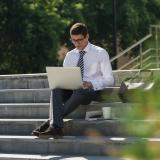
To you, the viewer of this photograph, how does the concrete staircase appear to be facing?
facing the viewer

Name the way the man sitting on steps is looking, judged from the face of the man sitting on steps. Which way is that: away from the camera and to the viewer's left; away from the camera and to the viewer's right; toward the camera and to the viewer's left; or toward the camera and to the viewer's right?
toward the camera and to the viewer's left

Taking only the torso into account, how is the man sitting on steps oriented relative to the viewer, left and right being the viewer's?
facing the viewer and to the left of the viewer
